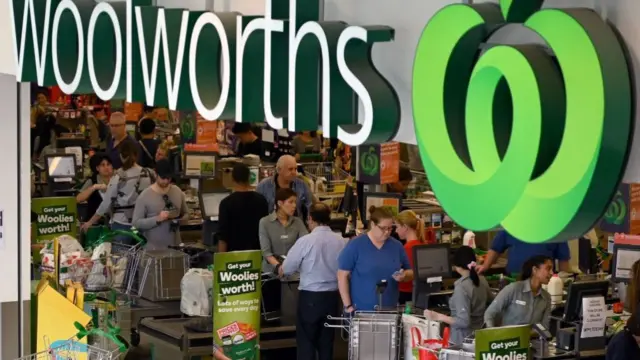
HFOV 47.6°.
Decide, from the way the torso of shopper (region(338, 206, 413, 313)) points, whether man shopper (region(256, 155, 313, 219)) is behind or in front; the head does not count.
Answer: behind

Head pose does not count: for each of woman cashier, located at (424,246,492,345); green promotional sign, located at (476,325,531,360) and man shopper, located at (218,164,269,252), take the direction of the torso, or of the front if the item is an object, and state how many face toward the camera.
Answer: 1

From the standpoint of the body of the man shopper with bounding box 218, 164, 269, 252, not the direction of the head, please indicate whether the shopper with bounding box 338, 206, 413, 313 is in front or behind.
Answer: behind

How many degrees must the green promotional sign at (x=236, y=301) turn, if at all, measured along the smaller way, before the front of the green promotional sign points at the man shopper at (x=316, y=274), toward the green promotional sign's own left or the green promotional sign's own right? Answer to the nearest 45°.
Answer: approximately 135° to the green promotional sign's own left

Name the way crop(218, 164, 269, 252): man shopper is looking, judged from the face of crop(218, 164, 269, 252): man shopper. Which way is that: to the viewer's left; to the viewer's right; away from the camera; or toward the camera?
away from the camera

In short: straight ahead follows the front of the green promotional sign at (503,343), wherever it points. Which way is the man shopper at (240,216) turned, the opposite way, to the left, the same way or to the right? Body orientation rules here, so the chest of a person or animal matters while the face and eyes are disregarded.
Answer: the opposite way
